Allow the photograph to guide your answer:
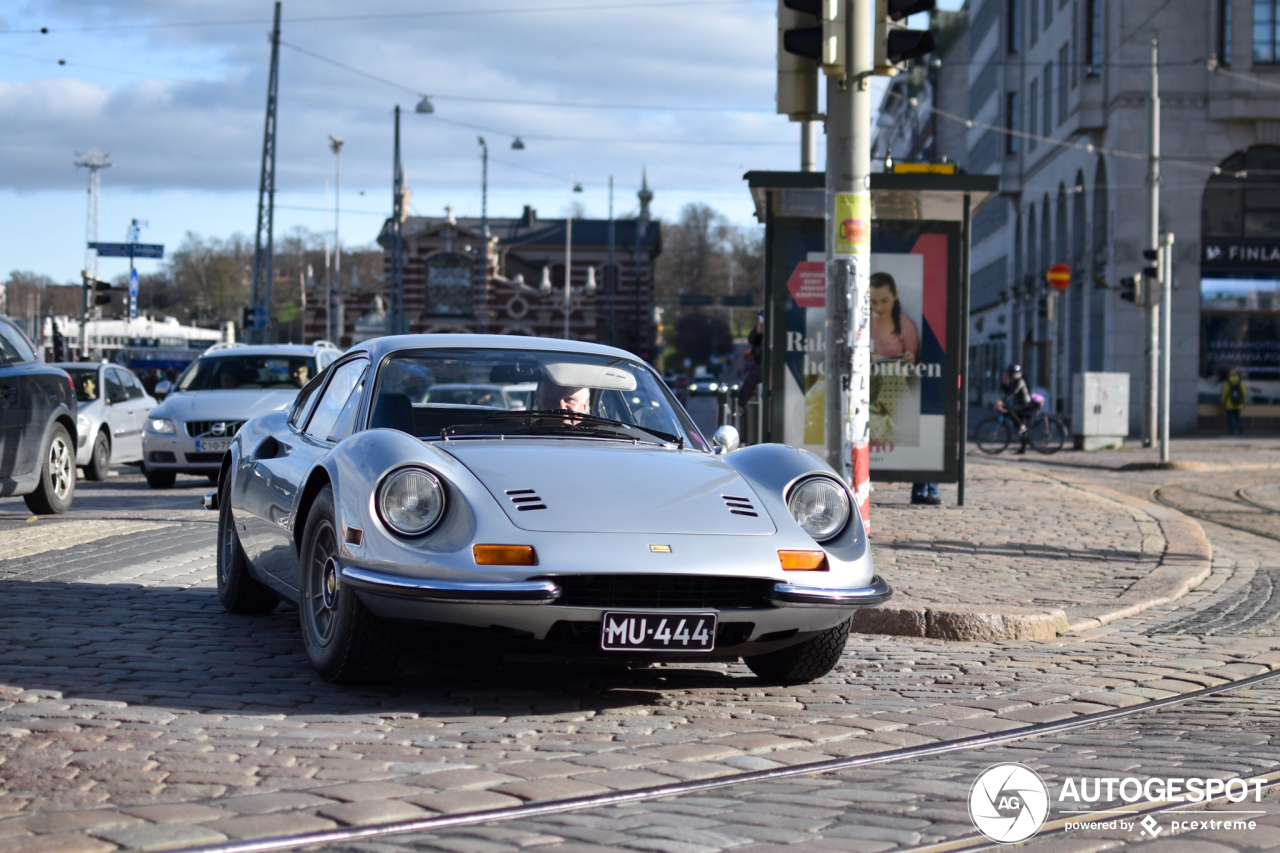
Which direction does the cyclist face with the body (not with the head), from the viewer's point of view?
to the viewer's left

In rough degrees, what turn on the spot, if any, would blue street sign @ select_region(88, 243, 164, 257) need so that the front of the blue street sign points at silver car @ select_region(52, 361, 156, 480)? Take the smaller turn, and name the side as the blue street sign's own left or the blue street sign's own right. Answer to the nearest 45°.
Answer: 0° — it already faces it

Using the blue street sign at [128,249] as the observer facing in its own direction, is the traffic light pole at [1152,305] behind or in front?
in front

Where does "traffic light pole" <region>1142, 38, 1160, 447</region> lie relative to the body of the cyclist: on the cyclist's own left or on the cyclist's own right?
on the cyclist's own right

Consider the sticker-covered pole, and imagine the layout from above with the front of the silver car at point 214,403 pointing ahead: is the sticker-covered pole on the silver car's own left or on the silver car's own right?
on the silver car's own left

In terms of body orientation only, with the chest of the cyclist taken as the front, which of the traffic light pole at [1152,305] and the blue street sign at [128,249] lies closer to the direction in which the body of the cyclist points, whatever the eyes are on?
the blue street sign

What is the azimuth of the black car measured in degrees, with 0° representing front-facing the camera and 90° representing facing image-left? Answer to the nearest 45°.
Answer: approximately 45°

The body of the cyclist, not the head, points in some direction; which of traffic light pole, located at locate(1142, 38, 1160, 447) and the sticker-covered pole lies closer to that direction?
the sticker-covered pole

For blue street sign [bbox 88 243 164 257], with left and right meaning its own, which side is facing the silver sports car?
front

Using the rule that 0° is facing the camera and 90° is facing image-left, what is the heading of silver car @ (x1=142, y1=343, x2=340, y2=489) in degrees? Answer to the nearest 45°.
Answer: approximately 45°

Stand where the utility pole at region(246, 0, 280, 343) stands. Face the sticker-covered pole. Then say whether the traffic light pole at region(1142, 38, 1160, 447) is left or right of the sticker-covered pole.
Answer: left

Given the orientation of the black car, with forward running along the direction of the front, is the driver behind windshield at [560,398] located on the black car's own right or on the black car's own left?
on the black car's own left
